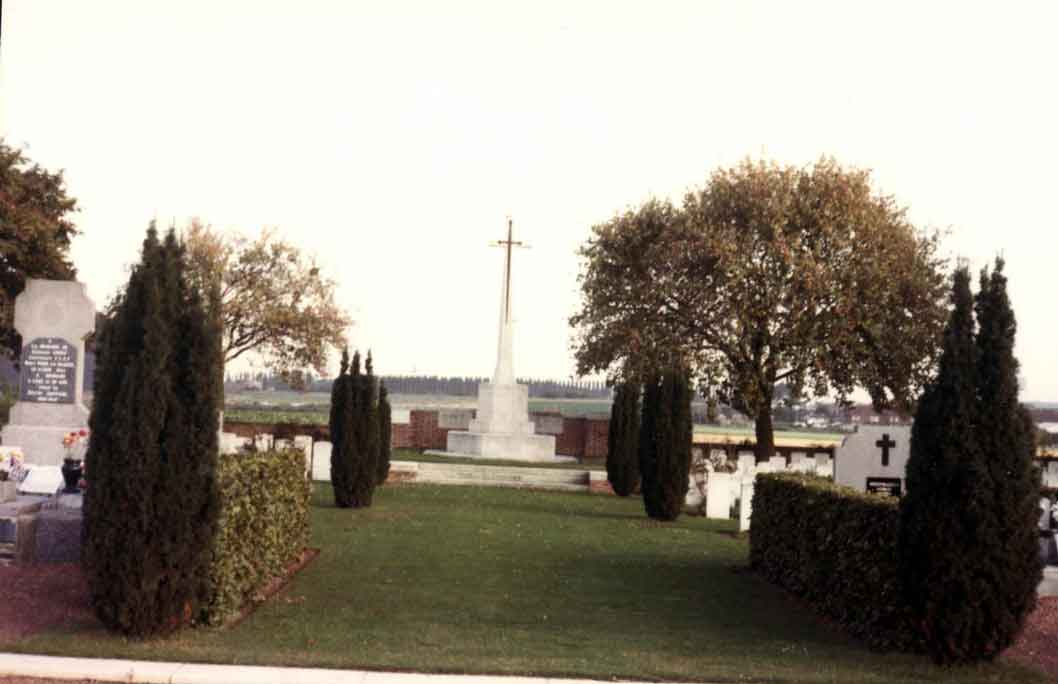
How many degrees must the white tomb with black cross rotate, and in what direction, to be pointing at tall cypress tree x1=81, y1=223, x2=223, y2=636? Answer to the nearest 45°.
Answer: approximately 45° to its right

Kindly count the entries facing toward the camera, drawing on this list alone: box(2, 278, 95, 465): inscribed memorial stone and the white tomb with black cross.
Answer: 2

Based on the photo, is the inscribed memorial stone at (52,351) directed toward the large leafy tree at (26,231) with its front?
no

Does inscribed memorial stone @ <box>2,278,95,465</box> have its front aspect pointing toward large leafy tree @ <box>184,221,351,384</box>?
no

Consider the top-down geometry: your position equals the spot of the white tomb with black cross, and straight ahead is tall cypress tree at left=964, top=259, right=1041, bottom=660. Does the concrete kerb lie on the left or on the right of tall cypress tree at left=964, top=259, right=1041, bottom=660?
right

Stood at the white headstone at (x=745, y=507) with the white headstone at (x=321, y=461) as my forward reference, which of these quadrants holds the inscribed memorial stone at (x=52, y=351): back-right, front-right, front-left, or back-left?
front-left

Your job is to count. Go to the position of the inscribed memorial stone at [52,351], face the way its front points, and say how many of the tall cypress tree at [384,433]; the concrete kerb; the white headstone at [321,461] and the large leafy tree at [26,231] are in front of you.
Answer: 1

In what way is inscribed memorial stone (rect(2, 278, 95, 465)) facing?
toward the camera

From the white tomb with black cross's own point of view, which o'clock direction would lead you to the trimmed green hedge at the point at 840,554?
The trimmed green hedge is roughly at 12 o'clock from the white tomb with black cross.

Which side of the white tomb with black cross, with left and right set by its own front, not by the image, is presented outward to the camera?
front

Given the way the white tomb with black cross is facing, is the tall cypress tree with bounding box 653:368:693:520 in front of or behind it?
behind

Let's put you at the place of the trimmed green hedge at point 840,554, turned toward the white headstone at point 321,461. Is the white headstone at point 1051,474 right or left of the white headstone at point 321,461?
right

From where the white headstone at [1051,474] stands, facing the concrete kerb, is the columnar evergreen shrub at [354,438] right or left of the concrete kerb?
right

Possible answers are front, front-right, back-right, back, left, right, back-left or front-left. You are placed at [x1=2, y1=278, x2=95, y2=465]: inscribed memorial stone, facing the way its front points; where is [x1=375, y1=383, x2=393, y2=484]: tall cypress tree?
back-left
